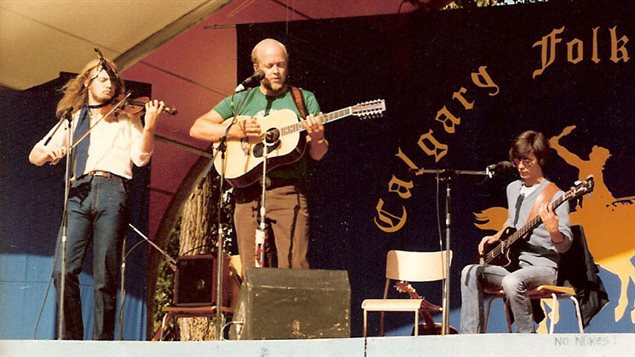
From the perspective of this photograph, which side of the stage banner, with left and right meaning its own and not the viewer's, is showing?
front

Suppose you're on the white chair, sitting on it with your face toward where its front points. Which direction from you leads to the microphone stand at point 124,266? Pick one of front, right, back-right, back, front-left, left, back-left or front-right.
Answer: front-right

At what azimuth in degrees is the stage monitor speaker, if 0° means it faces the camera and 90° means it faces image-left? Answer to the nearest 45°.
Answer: approximately 180°

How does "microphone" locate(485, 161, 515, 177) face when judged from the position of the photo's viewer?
facing to the right of the viewer

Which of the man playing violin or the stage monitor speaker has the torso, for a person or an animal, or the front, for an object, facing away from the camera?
the stage monitor speaker

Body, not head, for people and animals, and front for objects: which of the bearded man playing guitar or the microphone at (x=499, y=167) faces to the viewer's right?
the microphone

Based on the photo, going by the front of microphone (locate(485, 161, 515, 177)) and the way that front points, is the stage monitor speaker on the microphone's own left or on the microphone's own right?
on the microphone's own right

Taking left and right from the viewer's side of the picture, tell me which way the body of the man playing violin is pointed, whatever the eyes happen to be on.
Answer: facing the viewer

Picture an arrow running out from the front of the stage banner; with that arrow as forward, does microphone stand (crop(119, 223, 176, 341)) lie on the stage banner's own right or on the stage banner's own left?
on the stage banner's own right

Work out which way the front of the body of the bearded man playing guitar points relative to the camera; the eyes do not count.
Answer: toward the camera

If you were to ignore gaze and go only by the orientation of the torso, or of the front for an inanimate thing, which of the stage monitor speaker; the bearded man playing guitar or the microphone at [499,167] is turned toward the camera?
the bearded man playing guitar

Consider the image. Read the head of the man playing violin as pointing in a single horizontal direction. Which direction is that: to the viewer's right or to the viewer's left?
to the viewer's right

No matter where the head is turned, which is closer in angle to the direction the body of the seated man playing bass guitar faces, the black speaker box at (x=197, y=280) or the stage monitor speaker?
the stage monitor speaker

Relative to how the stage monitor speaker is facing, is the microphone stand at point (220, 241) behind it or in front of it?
in front
